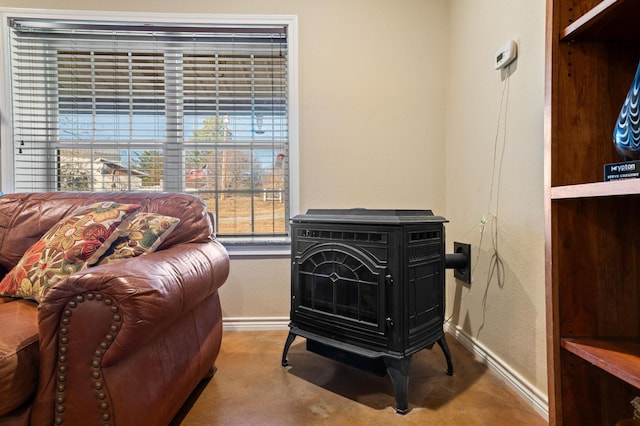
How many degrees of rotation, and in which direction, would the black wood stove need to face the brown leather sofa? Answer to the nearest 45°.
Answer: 0° — it already faces it

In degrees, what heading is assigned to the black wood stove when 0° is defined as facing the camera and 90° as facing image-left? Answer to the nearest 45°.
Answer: approximately 45°

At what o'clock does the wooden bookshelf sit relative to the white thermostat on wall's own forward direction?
The wooden bookshelf is roughly at 10 o'clock from the white thermostat on wall.

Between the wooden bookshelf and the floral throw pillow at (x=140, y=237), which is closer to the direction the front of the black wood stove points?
the floral throw pillow
